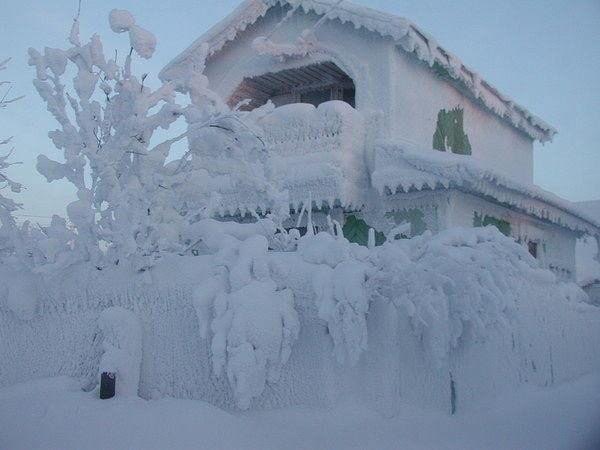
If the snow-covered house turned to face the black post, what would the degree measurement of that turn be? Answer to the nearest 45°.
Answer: approximately 45° to its left

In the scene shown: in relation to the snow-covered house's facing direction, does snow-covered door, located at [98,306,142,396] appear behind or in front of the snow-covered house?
in front

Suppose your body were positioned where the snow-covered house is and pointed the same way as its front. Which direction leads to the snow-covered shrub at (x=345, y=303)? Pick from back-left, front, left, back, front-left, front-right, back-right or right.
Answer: front-left

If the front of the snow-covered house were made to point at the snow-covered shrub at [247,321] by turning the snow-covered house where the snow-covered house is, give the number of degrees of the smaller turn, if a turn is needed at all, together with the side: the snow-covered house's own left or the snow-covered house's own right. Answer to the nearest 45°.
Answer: approximately 45° to the snow-covered house's own left

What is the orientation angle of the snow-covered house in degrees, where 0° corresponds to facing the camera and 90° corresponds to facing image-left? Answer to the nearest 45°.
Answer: approximately 45°
